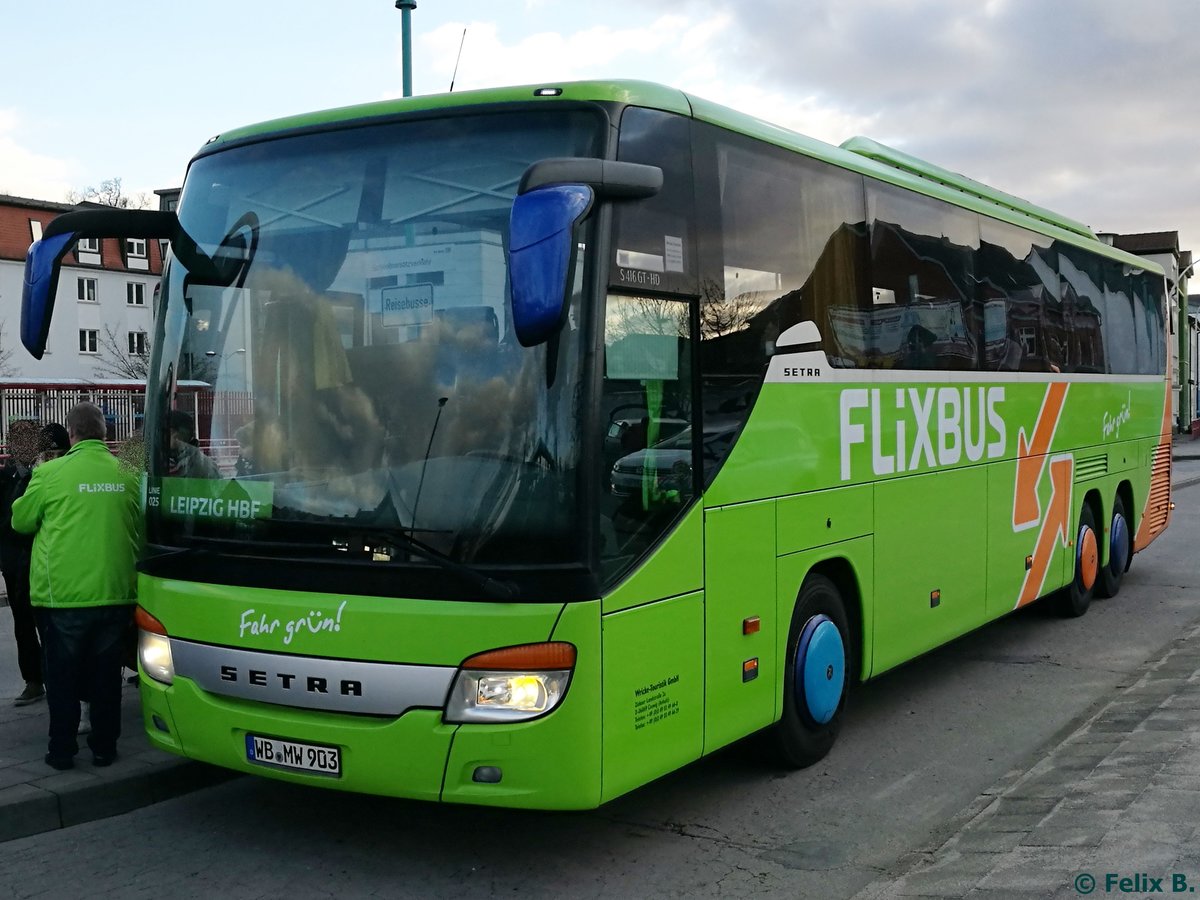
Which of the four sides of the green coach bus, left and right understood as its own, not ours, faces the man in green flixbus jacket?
front

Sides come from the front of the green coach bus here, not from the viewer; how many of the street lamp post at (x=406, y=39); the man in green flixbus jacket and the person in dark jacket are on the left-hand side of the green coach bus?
0

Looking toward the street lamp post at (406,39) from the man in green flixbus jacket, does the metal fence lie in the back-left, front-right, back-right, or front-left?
front-left

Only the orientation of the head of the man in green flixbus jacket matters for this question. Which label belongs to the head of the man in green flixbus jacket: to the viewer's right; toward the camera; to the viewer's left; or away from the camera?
away from the camera

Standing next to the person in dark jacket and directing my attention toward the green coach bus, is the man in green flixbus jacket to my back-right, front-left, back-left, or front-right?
front-right

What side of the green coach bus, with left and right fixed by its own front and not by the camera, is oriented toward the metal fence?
right

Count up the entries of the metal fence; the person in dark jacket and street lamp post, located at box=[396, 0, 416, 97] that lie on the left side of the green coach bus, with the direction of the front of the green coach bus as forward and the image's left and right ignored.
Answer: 0

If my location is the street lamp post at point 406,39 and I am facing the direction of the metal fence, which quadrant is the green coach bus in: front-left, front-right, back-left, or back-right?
back-left

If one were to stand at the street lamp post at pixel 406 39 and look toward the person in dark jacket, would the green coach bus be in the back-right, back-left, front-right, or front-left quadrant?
front-left

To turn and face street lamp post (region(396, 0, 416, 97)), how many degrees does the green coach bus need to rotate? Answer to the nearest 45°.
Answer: approximately 135° to its right

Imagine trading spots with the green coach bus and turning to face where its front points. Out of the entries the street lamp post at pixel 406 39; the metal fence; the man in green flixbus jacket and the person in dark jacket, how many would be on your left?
0
